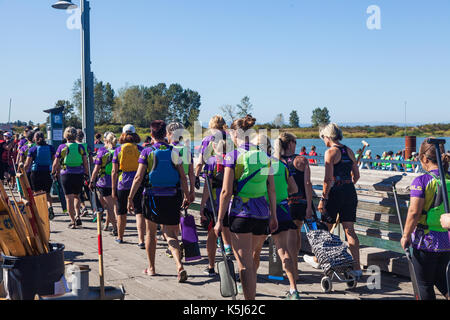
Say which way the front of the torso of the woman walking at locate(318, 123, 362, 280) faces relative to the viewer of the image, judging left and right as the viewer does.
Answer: facing away from the viewer and to the left of the viewer

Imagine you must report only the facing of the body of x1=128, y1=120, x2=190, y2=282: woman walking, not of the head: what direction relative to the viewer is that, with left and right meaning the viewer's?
facing away from the viewer

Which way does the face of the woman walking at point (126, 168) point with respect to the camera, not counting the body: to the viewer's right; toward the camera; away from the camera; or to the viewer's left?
away from the camera

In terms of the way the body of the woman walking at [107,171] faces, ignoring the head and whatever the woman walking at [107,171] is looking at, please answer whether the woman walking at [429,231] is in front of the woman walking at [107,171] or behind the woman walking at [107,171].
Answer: behind

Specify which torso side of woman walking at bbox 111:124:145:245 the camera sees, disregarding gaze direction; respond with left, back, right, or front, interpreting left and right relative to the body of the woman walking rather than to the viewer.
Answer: back

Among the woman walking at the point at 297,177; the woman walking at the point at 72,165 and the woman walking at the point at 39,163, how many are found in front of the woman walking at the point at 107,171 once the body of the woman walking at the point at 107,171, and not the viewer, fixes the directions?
2

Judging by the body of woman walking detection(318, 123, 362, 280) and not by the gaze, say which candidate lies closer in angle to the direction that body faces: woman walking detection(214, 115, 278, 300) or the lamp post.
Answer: the lamp post

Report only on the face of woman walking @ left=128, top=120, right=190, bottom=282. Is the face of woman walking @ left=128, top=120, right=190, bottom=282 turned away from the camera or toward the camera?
away from the camera

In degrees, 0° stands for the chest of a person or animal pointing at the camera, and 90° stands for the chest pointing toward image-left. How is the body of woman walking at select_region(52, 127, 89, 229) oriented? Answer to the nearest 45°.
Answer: approximately 180°
